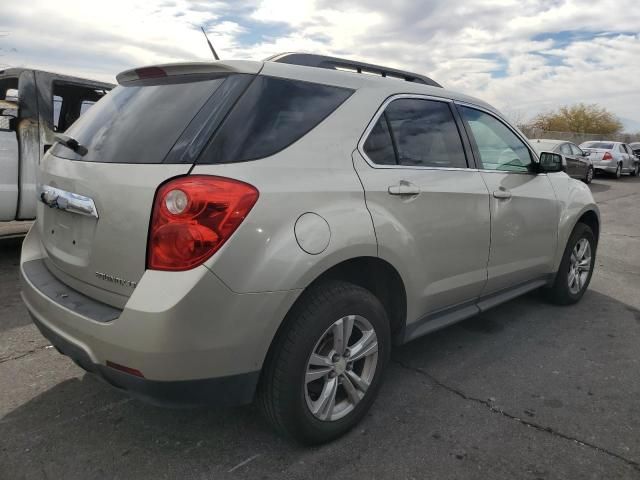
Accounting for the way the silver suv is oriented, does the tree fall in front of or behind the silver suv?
in front

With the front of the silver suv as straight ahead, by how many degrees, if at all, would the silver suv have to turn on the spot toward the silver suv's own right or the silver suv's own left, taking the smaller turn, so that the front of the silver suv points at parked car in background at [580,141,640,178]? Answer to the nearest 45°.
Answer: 0° — it already faces it

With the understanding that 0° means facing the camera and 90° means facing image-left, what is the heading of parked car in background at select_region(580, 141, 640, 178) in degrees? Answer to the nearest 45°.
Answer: approximately 225°

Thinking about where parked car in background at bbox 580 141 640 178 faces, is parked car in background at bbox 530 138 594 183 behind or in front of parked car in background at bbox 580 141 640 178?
behind

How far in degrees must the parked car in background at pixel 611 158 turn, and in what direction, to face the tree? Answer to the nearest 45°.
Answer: approximately 45° to its left

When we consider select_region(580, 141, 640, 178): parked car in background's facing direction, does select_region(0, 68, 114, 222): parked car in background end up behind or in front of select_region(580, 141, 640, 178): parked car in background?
behind

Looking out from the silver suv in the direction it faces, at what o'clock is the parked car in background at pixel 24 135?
The parked car in background is roughly at 9 o'clock from the silver suv.

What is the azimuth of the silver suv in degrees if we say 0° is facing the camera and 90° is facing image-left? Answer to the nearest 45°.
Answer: approximately 225°
